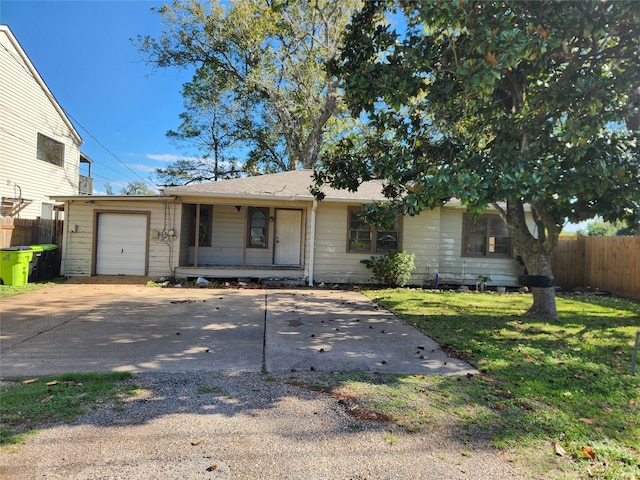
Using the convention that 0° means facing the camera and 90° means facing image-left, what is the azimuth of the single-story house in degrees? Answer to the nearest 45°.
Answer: approximately 0°

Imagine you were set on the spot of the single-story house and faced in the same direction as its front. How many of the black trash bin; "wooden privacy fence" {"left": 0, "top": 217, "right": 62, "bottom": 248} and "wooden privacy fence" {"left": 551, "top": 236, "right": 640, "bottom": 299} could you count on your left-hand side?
1

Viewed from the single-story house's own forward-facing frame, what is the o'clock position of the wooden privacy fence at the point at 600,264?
The wooden privacy fence is roughly at 9 o'clock from the single-story house.

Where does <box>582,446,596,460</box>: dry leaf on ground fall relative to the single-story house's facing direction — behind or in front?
in front

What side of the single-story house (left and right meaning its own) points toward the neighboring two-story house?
right

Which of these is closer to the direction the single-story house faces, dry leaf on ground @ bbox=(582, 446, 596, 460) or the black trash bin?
the dry leaf on ground

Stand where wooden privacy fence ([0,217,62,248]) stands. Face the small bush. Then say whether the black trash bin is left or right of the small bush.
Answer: right

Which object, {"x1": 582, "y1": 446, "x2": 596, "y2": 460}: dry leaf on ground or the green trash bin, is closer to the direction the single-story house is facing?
the dry leaf on ground

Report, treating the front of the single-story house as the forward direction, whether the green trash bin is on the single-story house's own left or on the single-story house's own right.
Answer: on the single-story house's own right
